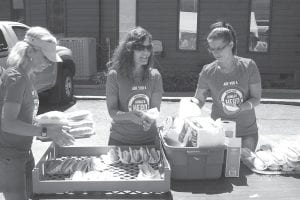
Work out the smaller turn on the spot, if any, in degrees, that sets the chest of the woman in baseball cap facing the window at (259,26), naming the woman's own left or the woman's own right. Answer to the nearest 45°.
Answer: approximately 45° to the woman's own left

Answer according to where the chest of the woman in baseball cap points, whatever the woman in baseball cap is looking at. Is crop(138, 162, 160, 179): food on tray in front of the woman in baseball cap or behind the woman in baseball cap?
in front

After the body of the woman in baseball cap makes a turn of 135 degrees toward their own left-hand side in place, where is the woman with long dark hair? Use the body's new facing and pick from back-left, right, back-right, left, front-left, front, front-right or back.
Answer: right

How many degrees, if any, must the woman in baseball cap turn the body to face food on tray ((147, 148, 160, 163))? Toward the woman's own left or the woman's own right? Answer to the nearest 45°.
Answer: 0° — they already face it

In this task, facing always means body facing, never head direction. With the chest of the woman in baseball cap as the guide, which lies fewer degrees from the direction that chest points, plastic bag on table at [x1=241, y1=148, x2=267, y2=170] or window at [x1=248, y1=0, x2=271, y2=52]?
the plastic bag on table

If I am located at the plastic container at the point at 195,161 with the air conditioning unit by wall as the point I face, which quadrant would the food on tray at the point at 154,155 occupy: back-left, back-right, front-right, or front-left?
front-left

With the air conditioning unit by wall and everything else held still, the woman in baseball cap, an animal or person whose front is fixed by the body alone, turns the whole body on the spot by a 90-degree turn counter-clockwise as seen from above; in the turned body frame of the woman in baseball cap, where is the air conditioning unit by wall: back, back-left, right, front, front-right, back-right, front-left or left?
front

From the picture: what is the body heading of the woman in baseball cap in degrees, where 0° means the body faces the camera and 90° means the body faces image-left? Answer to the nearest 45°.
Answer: approximately 270°

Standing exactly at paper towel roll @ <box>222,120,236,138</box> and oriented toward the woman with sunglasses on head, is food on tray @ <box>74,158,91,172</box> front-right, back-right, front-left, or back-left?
back-left

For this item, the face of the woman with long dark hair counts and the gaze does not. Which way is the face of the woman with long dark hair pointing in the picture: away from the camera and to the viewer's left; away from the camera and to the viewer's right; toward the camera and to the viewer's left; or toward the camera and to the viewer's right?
toward the camera and to the viewer's right

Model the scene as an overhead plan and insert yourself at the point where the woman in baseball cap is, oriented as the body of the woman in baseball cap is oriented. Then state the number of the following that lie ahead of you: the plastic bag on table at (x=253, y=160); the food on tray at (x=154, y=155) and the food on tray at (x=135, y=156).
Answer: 3

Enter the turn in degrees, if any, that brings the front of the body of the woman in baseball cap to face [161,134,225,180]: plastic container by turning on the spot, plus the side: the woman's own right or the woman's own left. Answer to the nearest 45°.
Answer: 0° — they already face it

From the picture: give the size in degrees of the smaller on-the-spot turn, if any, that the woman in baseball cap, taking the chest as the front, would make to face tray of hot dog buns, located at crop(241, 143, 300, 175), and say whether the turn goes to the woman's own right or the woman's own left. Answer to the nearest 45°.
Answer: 0° — they already face it

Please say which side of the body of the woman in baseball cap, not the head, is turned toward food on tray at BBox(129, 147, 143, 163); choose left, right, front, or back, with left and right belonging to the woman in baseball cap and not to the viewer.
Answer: front

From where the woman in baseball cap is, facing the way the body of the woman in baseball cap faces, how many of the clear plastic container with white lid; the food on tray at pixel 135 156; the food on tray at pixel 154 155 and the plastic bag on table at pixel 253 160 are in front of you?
4
